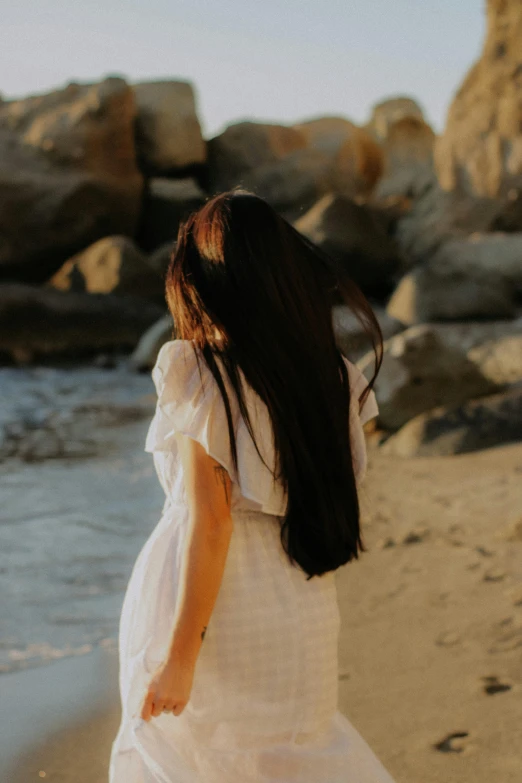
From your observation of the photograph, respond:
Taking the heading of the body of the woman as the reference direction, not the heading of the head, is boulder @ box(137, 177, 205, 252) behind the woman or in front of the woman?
in front

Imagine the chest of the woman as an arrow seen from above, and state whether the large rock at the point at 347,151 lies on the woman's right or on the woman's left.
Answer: on the woman's right

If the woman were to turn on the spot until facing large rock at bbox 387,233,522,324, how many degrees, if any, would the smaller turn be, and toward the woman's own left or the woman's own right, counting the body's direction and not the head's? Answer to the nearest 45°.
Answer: approximately 45° to the woman's own right

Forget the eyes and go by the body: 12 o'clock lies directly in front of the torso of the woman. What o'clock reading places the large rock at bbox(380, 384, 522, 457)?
The large rock is roughly at 2 o'clock from the woman.

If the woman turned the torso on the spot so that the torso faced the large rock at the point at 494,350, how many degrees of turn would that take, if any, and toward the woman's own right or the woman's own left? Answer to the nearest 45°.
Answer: approximately 45° to the woman's own right

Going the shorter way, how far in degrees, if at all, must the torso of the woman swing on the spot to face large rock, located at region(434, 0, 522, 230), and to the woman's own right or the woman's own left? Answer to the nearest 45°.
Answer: approximately 45° to the woman's own right

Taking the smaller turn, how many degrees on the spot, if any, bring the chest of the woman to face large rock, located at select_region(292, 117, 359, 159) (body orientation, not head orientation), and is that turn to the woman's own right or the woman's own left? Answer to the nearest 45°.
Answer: approximately 45° to the woman's own right

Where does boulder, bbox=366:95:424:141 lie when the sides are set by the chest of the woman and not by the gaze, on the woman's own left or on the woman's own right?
on the woman's own right

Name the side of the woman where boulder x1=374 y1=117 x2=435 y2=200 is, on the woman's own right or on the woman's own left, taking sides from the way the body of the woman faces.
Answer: on the woman's own right

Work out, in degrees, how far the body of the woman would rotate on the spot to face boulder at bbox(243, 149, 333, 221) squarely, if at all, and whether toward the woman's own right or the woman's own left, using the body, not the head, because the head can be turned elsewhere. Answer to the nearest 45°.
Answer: approximately 45° to the woman's own right

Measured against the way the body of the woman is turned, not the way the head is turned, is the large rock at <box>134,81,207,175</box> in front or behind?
in front

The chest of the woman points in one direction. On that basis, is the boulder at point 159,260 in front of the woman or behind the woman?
in front

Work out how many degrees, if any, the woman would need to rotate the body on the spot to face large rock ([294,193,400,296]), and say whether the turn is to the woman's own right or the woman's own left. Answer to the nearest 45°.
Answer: approximately 45° to the woman's own right

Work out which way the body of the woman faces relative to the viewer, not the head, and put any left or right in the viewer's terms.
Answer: facing away from the viewer and to the left of the viewer
